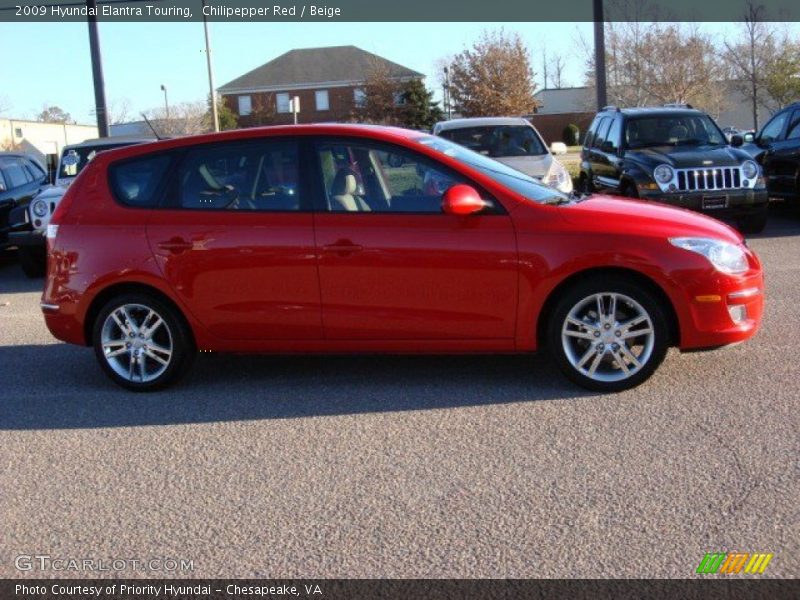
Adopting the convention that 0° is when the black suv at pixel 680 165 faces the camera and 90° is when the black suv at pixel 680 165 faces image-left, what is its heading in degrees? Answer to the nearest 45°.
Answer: approximately 315°

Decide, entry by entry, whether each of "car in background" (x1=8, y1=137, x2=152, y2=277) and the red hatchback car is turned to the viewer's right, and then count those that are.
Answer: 1

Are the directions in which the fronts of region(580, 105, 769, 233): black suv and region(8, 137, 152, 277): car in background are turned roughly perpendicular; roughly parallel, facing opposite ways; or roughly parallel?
roughly parallel

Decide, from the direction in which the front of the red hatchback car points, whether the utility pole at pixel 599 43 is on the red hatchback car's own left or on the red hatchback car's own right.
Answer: on the red hatchback car's own left

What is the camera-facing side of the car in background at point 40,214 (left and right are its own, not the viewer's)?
front

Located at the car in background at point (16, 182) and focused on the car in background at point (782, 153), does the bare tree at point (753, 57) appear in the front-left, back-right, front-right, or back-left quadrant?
front-left

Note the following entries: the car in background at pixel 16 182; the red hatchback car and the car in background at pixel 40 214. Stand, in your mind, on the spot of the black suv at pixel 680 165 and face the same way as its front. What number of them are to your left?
0

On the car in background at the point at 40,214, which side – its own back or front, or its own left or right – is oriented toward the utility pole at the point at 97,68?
back

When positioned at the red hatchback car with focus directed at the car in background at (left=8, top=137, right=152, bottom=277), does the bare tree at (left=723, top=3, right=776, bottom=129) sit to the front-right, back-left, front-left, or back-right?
front-right

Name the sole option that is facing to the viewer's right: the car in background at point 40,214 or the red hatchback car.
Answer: the red hatchback car

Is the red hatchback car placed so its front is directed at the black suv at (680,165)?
no

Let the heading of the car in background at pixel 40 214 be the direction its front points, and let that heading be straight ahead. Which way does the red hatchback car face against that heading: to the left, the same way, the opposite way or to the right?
to the left

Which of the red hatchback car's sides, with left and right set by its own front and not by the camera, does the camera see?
right

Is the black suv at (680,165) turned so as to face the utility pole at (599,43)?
no

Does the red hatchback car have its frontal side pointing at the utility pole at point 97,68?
no

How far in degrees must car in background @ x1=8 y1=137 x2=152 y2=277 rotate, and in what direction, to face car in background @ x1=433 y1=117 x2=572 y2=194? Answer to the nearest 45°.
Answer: approximately 90° to its left

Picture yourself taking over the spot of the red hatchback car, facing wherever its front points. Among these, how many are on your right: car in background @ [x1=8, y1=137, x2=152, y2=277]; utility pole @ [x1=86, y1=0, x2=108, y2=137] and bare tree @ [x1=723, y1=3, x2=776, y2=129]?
0
